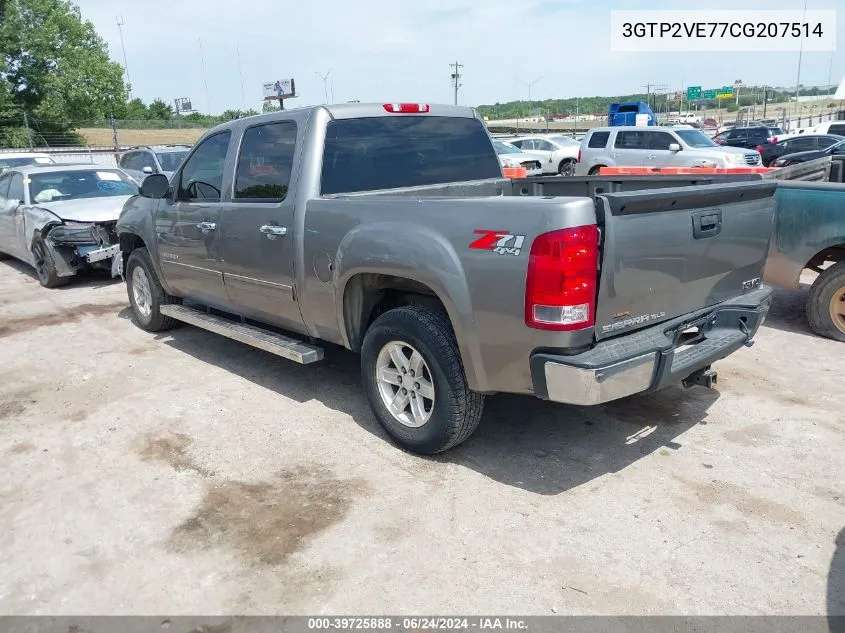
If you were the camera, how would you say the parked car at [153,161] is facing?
facing the viewer and to the right of the viewer

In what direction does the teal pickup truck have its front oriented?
to the viewer's right

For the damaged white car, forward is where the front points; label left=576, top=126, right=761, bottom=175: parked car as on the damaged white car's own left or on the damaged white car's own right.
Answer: on the damaged white car's own left

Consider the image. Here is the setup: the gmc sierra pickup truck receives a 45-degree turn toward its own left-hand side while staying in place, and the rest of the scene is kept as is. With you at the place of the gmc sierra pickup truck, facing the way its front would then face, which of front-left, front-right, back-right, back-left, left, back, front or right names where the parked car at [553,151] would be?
right

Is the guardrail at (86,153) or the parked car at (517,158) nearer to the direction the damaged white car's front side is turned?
the parked car

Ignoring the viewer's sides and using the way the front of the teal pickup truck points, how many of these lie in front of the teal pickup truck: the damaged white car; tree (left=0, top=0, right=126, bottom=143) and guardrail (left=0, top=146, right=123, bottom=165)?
0

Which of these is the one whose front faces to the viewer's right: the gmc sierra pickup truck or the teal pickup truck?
the teal pickup truck

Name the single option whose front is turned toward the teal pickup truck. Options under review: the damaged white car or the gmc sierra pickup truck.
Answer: the damaged white car

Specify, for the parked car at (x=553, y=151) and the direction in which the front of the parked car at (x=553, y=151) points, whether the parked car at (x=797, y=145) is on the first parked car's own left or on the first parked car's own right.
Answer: on the first parked car's own left

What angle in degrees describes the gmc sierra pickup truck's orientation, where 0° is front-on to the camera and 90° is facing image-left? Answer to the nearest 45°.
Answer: approximately 135°

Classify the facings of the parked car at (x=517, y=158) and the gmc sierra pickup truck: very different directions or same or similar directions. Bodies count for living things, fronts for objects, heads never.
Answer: very different directions

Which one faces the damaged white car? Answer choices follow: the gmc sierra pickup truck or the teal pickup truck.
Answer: the gmc sierra pickup truck

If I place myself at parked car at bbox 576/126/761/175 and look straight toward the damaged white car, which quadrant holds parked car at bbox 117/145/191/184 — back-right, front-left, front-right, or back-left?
front-right

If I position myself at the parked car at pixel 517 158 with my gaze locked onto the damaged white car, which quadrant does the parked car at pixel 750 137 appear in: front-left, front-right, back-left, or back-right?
back-left

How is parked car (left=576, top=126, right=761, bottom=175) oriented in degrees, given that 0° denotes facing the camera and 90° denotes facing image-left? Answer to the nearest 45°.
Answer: approximately 315°

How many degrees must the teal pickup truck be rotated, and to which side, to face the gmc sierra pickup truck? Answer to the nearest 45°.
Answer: approximately 135° to its right
